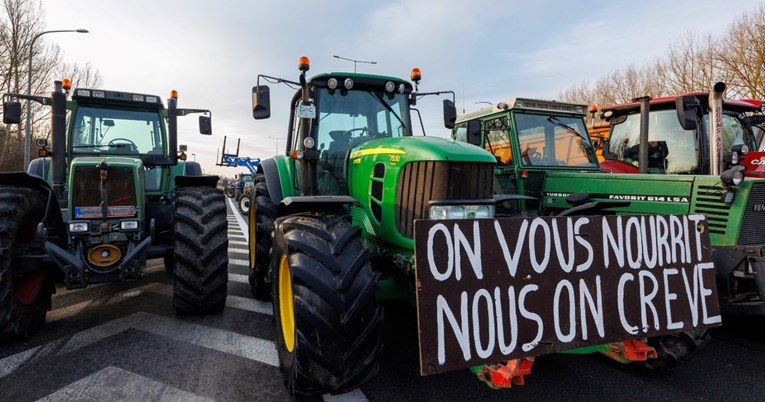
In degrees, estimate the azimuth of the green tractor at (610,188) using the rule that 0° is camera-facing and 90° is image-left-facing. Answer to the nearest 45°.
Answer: approximately 315°

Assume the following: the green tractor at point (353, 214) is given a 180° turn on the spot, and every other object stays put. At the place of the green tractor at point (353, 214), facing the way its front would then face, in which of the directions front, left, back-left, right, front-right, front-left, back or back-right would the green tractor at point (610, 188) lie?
right

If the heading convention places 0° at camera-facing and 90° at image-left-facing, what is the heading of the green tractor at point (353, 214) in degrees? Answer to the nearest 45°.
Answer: approximately 315°
